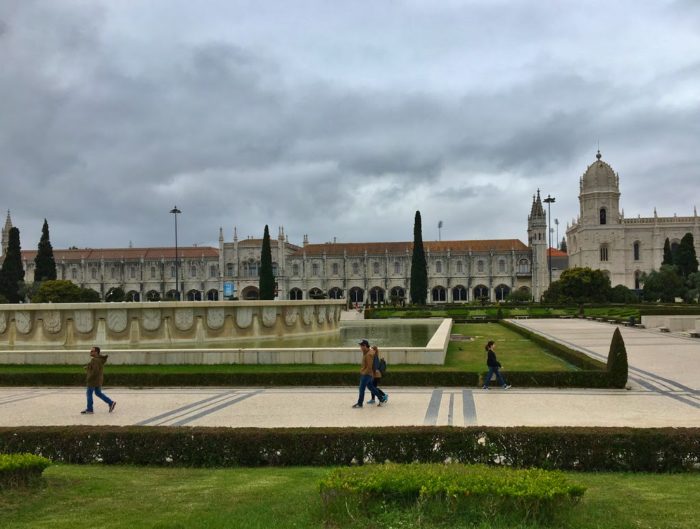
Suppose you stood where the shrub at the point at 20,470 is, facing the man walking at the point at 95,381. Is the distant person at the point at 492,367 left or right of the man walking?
right

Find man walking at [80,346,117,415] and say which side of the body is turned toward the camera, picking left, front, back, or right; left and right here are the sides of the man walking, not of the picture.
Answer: left

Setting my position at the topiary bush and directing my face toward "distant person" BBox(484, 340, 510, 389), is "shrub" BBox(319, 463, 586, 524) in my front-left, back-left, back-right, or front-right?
front-left

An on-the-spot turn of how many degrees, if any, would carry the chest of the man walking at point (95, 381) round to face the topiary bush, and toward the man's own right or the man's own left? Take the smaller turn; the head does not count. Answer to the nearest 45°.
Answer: approximately 180°

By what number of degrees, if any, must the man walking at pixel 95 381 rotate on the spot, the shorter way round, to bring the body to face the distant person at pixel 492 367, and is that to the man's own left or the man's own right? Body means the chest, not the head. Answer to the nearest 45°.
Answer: approximately 180°

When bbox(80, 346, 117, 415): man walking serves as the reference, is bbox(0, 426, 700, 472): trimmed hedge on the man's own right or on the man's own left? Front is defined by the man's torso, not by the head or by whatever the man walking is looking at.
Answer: on the man's own left

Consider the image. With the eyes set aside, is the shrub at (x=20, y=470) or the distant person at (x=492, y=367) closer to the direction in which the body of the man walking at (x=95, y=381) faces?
the shrub

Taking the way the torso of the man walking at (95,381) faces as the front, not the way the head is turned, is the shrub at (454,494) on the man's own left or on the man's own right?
on the man's own left

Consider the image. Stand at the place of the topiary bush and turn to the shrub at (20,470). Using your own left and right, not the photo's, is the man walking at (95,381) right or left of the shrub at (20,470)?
right
